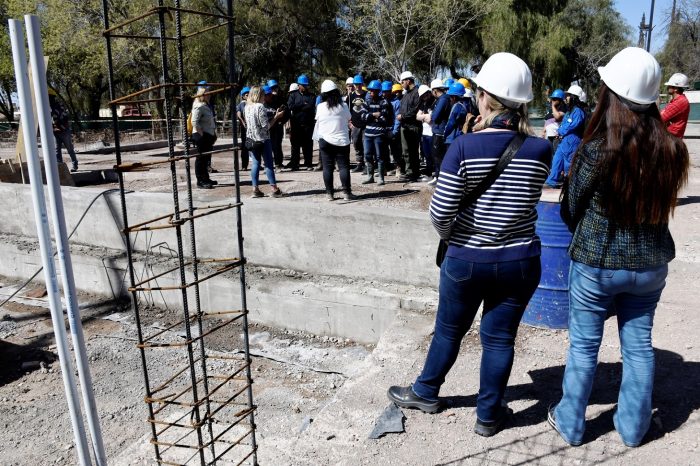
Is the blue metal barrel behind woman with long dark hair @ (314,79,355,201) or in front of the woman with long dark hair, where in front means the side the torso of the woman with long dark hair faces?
behind

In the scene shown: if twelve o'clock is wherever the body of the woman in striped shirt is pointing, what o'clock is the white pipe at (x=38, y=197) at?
The white pipe is roughly at 9 o'clock from the woman in striped shirt.

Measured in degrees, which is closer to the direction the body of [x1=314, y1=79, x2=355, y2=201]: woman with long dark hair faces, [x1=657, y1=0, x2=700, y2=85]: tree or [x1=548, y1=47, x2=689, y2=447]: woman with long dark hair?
the tree

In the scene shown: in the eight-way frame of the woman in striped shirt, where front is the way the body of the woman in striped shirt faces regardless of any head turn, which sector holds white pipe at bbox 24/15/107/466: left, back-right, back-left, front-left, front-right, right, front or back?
left

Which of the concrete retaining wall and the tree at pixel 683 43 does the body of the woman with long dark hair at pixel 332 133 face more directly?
the tree

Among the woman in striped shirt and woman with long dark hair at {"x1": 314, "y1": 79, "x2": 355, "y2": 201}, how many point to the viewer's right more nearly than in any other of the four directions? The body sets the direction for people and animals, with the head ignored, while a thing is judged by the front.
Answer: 0

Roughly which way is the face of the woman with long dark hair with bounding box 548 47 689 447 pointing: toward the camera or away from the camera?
away from the camera

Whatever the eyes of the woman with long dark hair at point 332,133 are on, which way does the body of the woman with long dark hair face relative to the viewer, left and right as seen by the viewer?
facing away from the viewer

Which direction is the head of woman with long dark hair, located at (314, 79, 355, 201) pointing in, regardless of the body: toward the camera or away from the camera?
away from the camera

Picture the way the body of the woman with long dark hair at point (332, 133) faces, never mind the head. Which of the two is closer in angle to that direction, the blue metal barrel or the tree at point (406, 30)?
the tree

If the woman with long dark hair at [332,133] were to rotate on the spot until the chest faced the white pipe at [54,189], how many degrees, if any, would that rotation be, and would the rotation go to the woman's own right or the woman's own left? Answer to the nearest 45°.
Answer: approximately 180°

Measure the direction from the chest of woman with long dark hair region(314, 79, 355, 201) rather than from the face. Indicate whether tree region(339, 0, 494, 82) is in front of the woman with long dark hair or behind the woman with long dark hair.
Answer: in front

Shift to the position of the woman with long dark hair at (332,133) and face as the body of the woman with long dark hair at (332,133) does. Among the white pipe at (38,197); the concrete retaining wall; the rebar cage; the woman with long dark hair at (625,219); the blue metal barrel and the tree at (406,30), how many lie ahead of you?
1

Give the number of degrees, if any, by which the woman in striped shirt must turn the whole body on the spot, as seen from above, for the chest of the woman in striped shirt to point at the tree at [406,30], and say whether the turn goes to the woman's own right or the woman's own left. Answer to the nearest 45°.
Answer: approximately 45° to the woman's own right

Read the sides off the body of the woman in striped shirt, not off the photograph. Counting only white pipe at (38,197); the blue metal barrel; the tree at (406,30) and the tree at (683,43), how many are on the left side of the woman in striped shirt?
1

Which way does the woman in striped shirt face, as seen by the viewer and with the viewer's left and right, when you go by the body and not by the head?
facing away from the viewer and to the left of the viewer

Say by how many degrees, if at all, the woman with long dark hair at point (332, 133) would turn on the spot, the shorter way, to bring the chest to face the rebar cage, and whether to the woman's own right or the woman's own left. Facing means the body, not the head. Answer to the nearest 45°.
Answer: approximately 180°

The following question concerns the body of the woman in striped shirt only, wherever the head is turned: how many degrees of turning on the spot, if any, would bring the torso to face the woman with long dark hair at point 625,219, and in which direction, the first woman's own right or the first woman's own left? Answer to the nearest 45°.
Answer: approximately 135° to the first woman's own right

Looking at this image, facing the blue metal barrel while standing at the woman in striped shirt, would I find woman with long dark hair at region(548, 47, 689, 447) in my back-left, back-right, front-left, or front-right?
front-right
